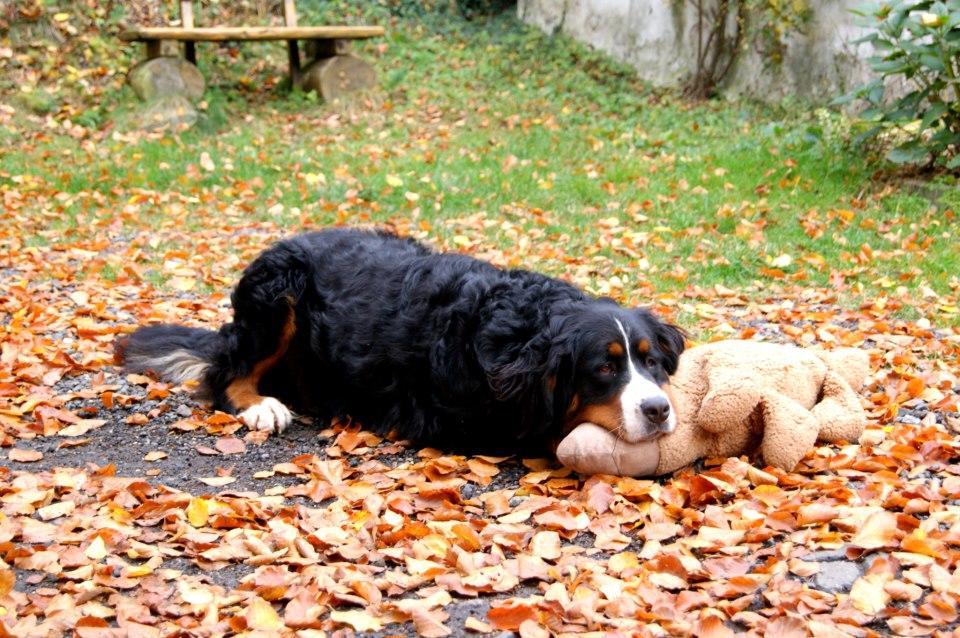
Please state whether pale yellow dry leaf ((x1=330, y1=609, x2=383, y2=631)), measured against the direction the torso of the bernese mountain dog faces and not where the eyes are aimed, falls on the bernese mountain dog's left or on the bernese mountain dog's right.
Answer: on the bernese mountain dog's right

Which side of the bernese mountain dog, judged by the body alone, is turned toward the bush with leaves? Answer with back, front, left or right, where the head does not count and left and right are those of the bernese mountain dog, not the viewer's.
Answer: left

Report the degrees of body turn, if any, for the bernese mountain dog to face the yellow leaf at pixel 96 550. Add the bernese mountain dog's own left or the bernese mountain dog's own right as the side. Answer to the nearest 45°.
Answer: approximately 90° to the bernese mountain dog's own right

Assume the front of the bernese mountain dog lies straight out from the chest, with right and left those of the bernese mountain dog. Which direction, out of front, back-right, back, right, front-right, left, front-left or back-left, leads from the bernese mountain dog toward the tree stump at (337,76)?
back-left

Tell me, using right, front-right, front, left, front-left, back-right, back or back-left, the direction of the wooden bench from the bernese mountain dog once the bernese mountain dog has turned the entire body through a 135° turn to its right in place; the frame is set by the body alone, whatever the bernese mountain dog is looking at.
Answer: right

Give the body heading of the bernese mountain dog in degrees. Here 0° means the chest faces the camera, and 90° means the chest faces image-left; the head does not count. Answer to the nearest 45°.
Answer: approximately 315°

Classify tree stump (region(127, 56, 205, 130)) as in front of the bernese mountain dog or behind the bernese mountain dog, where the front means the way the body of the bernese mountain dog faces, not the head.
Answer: behind

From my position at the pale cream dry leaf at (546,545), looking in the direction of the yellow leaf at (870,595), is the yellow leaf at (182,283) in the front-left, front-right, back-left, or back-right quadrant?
back-left

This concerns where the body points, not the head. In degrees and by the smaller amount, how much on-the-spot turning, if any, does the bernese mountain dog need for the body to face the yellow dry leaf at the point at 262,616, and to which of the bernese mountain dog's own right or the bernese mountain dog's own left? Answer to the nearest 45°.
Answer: approximately 45° to the bernese mountain dog's own right

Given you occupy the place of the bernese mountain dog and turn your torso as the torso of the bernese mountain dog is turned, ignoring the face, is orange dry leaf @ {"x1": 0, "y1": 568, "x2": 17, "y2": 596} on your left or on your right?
on your right
